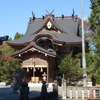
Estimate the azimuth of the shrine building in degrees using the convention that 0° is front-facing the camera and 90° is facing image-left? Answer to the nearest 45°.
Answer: approximately 45°
